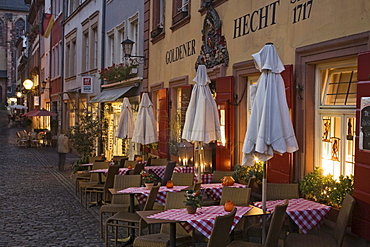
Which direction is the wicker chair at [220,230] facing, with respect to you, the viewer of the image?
facing away from the viewer and to the left of the viewer

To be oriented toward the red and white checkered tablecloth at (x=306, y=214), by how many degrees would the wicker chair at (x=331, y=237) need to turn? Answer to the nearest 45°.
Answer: approximately 45° to its right

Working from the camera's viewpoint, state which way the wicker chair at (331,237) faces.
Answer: facing to the left of the viewer

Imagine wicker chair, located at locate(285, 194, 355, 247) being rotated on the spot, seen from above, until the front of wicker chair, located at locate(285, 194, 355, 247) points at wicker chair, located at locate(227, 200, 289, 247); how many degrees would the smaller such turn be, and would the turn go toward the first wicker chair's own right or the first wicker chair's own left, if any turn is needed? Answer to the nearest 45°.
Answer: approximately 45° to the first wicker chair's own left

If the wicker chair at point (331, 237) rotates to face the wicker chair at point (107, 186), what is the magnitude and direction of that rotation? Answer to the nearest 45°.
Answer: approximately 45° to its right
